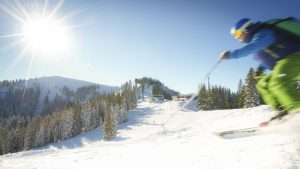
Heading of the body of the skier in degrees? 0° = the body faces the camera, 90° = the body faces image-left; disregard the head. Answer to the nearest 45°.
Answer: approximately 90°

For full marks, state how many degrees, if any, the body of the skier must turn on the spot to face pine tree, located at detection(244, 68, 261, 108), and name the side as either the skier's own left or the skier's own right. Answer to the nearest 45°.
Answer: approximately 90° to the skier's own right
